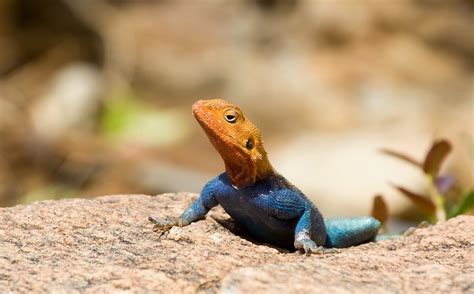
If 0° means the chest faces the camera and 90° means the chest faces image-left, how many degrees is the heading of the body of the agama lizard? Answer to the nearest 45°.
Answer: approximately 45°
